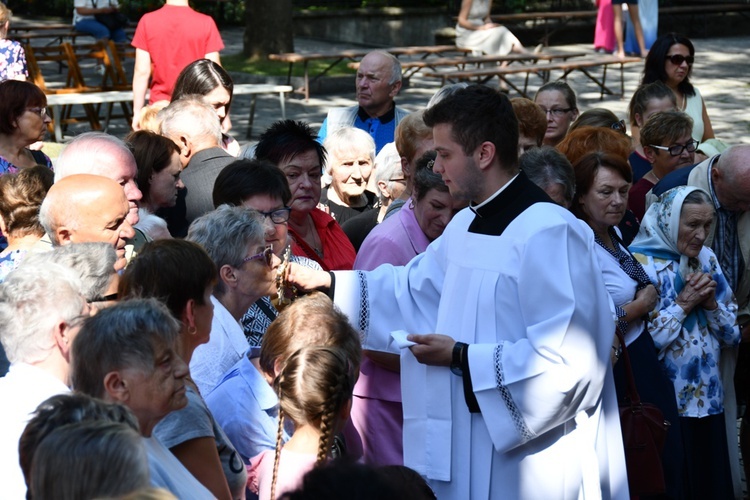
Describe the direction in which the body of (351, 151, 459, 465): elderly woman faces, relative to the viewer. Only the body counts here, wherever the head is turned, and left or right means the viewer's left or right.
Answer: facing the viewer and to the right of the viewer

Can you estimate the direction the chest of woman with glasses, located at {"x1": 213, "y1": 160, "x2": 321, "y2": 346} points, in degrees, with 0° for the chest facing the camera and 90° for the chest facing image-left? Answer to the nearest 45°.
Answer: approximately 315°

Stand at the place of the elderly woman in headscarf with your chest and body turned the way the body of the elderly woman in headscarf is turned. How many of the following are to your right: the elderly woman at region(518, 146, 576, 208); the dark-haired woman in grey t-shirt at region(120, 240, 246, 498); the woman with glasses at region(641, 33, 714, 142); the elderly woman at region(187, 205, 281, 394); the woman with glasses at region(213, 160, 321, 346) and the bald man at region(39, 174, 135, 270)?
5

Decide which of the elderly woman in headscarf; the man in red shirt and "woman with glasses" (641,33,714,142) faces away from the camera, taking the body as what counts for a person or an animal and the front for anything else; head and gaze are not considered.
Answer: the man in red shirt

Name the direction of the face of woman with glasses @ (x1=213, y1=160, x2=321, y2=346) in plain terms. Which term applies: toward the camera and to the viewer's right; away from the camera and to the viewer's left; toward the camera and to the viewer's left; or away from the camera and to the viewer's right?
toward the camera and to the viewer's right

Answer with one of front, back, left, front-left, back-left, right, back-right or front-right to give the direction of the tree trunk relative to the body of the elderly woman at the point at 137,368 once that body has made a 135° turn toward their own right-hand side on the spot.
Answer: back-right

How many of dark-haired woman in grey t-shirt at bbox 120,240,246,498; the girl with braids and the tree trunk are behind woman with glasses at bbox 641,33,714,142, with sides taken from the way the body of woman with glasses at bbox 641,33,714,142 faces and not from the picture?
1

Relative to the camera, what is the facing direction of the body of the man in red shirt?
away from the camera

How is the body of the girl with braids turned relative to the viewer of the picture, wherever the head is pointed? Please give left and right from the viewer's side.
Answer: facing away from the viewer and to the right of the viewer

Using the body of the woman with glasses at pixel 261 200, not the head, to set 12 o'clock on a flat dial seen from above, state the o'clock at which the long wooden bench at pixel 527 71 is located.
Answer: The long wooden bench is roughly at 8 o'clock from the woman with glasses.

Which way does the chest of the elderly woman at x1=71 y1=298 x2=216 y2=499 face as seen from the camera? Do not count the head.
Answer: to the viewer's right

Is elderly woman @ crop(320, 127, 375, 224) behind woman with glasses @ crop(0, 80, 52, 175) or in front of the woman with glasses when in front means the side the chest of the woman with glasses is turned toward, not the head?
in front

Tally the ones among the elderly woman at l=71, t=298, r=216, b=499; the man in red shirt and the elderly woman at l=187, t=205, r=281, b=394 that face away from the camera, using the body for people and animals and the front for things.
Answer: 1

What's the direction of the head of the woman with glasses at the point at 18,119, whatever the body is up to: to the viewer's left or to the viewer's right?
to the viewer's right

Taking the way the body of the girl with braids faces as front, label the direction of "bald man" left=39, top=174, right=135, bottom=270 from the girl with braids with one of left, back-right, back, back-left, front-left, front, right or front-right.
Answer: left
